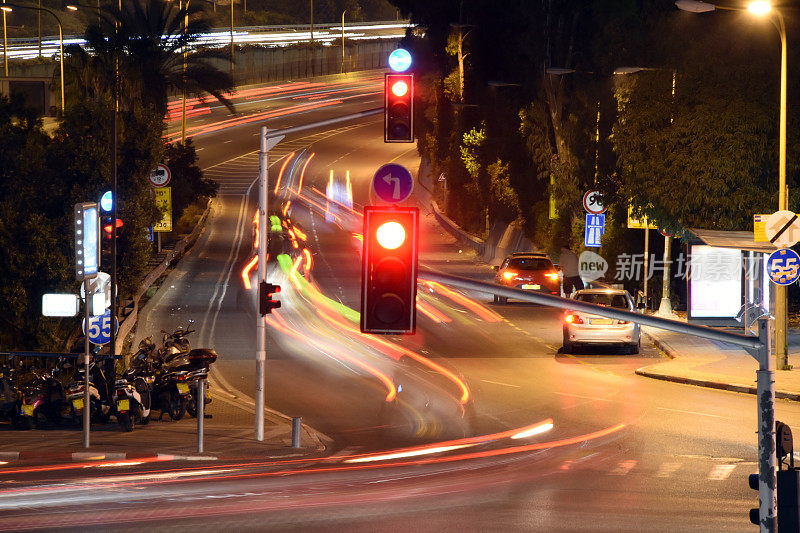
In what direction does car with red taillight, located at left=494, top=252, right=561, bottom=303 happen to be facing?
away from the camera

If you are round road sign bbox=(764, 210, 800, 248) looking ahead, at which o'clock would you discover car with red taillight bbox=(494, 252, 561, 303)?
The car with red taillight is roughly at 5 o'clock from the round road sign.

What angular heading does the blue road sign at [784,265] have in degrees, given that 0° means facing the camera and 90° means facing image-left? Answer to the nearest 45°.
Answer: approximately 0°

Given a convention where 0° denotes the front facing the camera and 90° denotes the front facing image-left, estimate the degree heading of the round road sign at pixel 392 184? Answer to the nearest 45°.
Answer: approximately 0°

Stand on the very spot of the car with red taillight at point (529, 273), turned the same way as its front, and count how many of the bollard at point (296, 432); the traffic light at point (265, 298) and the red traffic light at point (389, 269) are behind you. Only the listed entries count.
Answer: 3

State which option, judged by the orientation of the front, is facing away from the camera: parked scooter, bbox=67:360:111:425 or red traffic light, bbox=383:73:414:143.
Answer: the parked scooter

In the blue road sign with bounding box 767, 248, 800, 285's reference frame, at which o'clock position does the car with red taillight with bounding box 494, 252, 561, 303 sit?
The car with red taillight is roughly at 5 o'clock from the blue road sign.

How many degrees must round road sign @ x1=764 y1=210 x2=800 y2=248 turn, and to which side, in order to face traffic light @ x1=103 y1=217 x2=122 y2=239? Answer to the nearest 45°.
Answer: approximately 45° to its right

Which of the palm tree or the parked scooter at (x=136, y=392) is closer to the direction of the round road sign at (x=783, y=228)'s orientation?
the parked scooter
